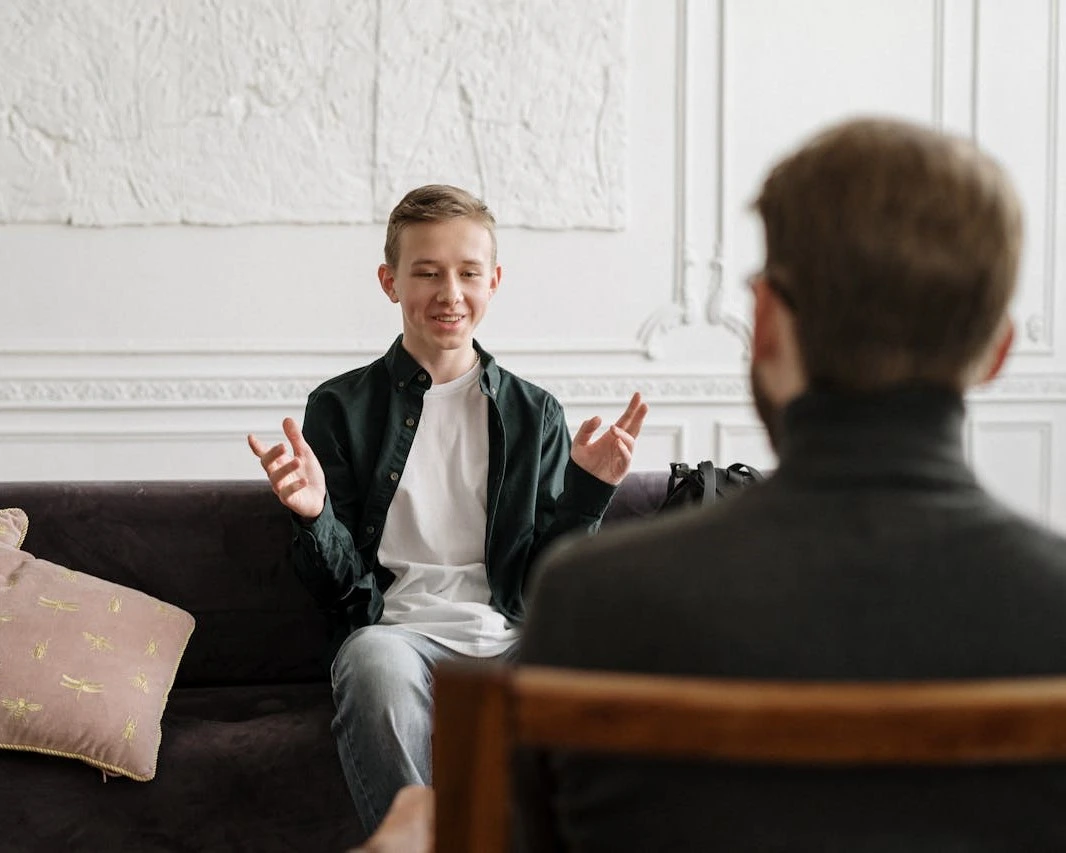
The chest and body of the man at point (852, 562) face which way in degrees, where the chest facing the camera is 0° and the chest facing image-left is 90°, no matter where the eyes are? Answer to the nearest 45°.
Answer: approximately 180°

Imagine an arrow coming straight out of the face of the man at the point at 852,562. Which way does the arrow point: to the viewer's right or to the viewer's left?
to the viewer's left

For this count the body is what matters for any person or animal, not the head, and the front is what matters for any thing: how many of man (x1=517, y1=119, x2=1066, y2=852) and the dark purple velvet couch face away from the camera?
1

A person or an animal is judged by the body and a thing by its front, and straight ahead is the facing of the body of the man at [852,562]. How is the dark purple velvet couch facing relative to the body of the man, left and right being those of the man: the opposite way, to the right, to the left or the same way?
the opposite way

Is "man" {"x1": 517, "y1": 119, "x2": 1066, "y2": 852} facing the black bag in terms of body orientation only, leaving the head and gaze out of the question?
yes

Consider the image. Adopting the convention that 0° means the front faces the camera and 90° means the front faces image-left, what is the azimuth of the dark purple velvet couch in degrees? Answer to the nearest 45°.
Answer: approximately 0°

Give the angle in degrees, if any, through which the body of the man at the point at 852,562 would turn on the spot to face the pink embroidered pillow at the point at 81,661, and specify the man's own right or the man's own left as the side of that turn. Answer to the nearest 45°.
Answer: approximately 45° to the man's own left

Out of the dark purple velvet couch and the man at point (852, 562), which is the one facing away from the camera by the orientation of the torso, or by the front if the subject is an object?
the man

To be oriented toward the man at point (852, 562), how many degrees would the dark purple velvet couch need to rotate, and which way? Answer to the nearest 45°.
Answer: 0° — it already faces them
